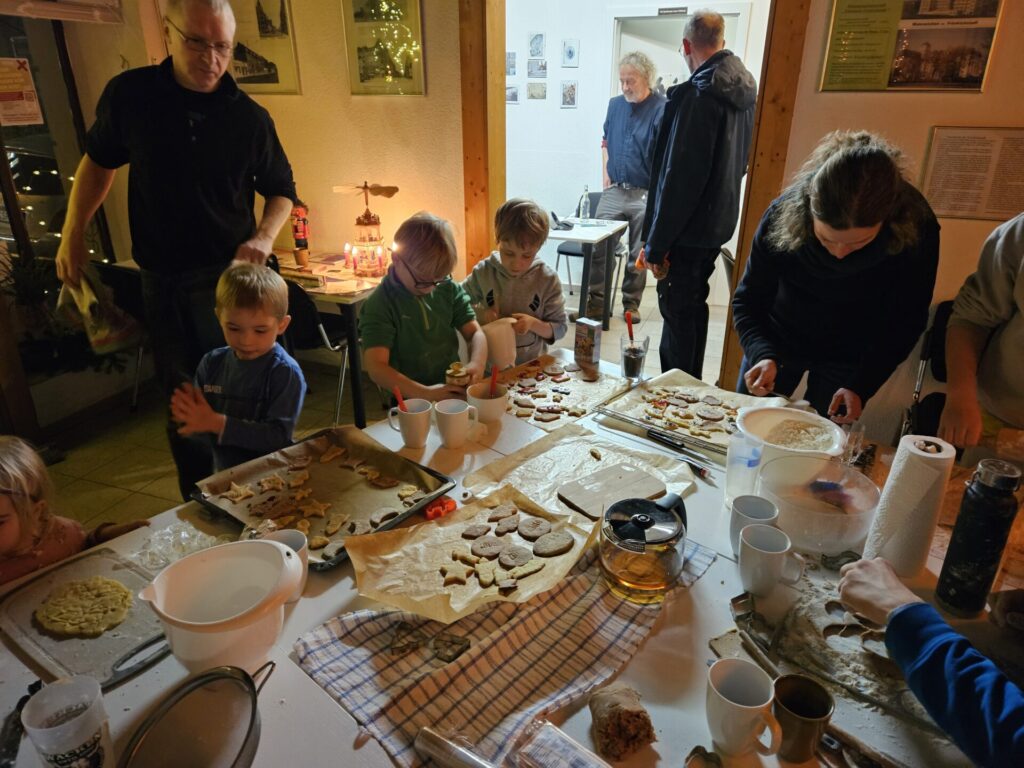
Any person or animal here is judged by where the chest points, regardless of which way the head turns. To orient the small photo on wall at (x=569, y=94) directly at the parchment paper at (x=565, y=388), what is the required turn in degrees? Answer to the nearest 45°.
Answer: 0° — it already faces it

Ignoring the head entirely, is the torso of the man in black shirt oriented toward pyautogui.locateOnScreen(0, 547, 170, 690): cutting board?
yes

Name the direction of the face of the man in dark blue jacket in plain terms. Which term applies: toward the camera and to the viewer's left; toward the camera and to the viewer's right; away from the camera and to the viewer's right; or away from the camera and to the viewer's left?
away from the camera and to the viewer's left

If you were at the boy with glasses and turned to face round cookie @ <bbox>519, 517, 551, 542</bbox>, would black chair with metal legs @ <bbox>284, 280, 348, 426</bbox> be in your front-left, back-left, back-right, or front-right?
back-right

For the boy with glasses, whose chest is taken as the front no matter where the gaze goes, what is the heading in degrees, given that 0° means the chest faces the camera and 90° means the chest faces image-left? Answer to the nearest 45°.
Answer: approximately 315°

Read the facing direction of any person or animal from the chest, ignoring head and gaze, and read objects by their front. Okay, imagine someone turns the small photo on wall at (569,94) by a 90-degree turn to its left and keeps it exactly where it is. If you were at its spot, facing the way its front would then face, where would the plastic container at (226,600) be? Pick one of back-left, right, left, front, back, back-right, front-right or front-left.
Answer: right

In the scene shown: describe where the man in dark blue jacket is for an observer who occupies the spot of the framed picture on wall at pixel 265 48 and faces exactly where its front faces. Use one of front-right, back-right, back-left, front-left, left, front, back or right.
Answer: front-left

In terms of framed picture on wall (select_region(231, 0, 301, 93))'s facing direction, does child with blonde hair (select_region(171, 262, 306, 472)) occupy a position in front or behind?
in front

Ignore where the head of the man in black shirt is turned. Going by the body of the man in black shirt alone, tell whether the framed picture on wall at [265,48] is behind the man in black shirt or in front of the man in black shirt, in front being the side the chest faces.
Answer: behind

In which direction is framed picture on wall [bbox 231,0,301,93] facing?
toward the camera

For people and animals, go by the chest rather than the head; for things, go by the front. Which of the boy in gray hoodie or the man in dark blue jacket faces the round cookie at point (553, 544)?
the boy in gray hoodie

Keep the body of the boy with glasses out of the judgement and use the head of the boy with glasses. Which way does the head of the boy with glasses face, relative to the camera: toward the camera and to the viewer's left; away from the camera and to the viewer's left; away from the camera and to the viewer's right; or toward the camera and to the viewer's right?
toward the camera and to the viewer's right

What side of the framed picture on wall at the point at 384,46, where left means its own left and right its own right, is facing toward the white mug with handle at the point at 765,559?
front

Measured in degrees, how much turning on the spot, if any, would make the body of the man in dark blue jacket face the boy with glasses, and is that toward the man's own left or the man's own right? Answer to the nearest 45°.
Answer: approximately 90° to the man's own left

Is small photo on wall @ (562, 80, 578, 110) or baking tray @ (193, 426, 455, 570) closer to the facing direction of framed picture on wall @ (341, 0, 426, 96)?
the baking tray

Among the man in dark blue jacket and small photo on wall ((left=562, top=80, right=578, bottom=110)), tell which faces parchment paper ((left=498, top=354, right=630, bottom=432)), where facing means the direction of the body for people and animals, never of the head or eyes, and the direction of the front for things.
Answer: the small photo on wall

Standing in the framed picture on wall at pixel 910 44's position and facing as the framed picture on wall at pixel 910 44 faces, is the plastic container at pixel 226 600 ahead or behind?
ahead
